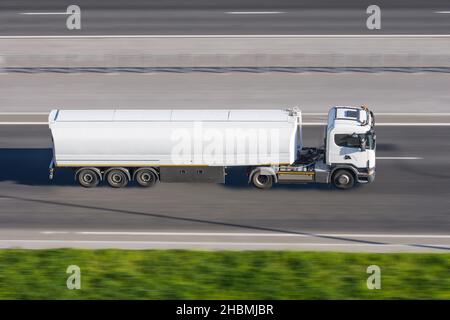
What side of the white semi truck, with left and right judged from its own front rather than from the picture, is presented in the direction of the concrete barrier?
left

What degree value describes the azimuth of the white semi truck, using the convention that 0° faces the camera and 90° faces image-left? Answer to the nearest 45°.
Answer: approximately 270°
